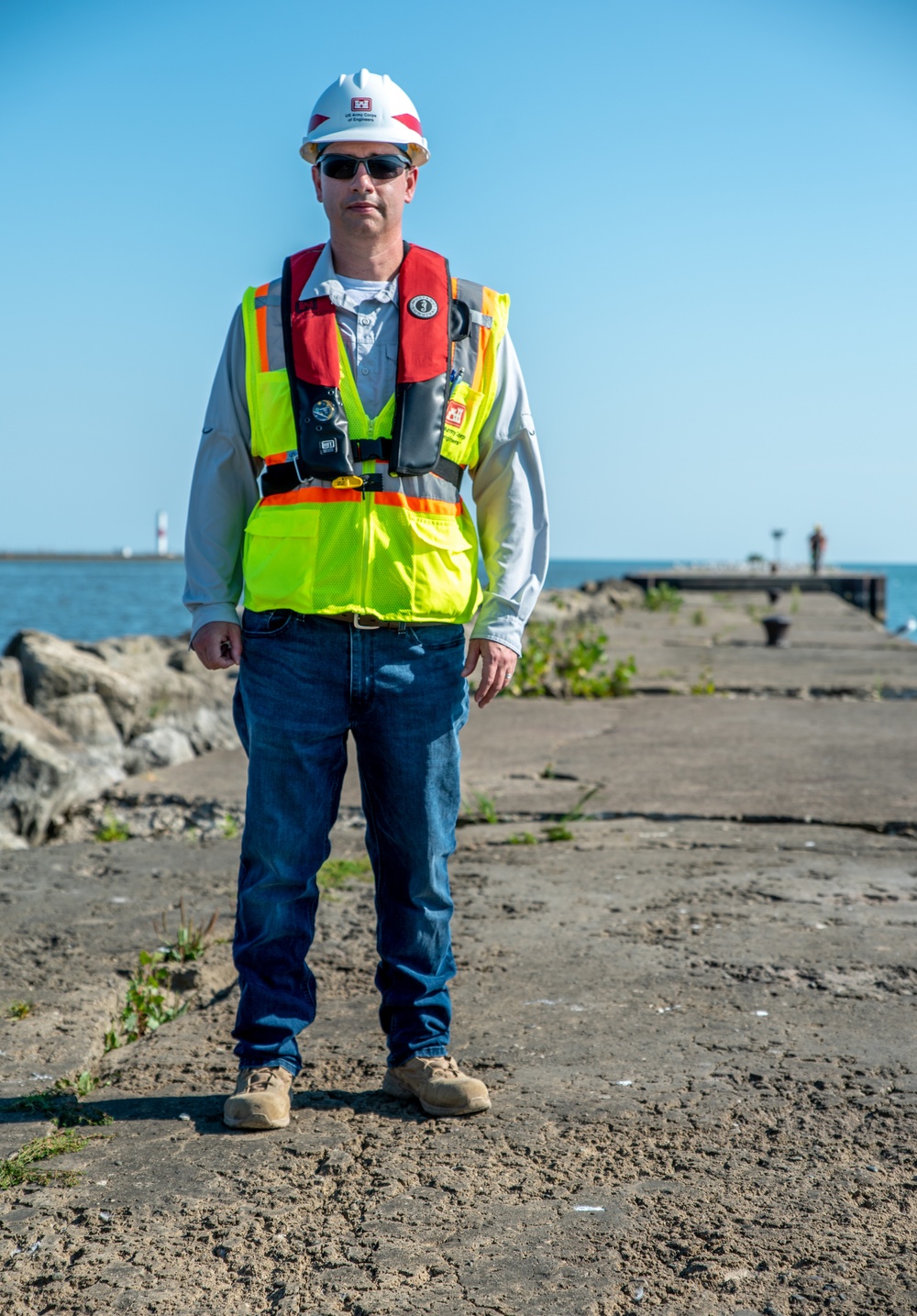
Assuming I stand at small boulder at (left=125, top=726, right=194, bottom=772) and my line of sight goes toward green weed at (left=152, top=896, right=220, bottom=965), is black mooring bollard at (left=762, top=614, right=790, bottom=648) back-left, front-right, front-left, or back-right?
back-left

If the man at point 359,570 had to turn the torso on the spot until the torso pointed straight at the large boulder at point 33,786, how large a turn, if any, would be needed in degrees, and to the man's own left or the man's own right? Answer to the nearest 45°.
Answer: approximately 135° to the man's own right

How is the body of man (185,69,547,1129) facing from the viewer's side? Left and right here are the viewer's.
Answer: facing the viewer

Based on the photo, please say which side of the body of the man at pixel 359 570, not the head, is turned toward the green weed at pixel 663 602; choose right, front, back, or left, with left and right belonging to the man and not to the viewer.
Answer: back

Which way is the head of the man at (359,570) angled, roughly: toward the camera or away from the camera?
toward the camera

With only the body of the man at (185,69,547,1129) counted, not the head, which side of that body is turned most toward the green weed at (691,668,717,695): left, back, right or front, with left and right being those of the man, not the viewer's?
back

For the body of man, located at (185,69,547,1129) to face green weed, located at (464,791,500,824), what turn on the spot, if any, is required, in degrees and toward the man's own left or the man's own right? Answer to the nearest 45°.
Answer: approximately 180°

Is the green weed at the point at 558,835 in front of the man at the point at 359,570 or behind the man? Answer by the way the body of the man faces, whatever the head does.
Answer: behind

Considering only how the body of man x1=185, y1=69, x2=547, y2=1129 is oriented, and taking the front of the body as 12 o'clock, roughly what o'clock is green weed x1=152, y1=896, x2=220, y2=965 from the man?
The green weed is roughly at 5 o'clock from the man.

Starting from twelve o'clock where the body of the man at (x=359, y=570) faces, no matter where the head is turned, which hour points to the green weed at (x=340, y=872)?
The green weed is roughly at 6 o'clock from the man.

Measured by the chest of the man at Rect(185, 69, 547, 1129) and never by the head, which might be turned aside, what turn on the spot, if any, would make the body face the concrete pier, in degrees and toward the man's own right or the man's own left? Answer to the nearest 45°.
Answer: approximately 180°

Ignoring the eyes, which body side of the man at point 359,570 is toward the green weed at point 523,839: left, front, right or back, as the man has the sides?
back

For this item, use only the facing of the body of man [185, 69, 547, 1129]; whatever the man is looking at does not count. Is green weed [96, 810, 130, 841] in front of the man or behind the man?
behind
